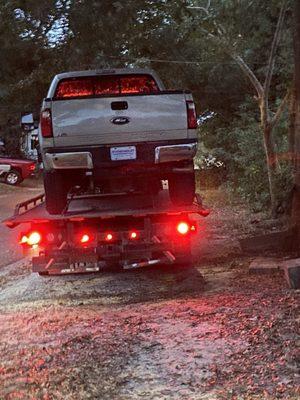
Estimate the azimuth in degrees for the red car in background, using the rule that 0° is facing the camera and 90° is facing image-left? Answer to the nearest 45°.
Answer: approximately 135°

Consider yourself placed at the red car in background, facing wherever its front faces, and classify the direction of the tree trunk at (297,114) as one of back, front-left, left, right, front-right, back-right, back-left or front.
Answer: back-left

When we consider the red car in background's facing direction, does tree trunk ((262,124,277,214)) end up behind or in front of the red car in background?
behind

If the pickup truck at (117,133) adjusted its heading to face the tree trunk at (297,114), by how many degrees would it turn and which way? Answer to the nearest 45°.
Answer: approximately 90° to its right

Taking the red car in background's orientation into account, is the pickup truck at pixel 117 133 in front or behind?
behind

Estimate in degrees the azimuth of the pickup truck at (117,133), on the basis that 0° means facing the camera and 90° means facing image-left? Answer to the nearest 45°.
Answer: approximately 180°
